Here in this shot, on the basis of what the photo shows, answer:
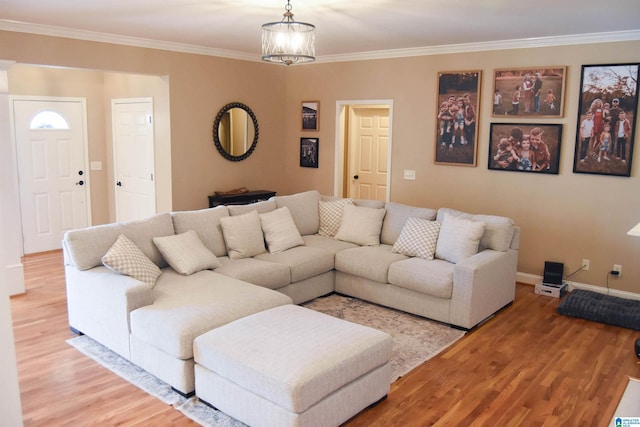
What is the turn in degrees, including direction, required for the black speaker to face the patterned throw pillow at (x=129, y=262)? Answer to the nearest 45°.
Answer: approximately 45° to its right

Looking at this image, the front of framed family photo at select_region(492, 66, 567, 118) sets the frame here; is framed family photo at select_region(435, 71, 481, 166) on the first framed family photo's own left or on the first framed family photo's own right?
on the first framed family photo's own right

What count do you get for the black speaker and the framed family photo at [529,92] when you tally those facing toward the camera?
2

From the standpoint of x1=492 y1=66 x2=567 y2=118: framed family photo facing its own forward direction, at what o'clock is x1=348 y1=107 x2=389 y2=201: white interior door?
The white interior door is roughly at 4 o'clock from the framed family photo.

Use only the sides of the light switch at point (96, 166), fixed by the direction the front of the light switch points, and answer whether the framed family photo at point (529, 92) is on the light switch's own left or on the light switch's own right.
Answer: on the light switch's own left
